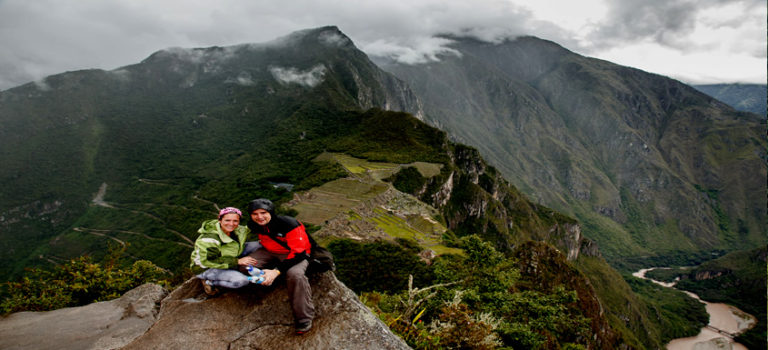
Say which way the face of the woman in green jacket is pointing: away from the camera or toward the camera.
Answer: toward the camera

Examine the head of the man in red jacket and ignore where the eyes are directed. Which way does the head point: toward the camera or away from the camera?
toward the camera
